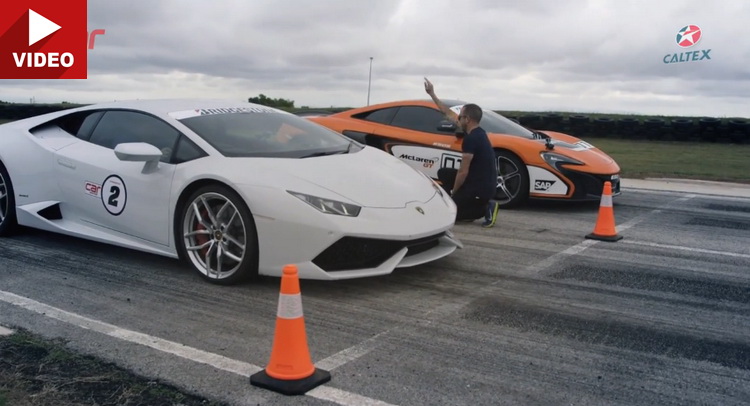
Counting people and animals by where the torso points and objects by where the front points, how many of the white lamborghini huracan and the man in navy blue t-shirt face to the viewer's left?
1

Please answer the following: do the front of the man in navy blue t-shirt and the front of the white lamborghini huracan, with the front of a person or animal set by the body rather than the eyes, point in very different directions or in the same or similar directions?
very different directions

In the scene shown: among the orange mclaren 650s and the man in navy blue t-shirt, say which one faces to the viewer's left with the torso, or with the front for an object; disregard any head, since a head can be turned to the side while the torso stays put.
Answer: the man in navy blue t-shirt

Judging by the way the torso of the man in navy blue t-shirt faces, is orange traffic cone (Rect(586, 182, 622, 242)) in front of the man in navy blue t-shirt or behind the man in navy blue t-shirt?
behind

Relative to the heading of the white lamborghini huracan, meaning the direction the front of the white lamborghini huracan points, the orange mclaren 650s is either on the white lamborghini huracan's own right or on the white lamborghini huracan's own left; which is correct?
on the white lamborghini huracan's own left

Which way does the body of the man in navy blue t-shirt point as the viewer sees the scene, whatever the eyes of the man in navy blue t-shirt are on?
to the viewer's left

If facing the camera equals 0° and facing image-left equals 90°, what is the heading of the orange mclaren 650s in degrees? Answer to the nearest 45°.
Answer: approximately 315°

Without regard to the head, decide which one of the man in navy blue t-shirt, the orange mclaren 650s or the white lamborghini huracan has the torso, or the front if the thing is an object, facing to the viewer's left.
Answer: the man in navy blue t-shirt

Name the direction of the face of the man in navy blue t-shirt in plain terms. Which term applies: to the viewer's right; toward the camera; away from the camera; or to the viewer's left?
to the viewer's left

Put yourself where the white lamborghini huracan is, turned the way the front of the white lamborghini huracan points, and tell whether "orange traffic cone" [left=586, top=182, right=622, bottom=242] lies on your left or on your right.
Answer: on your left

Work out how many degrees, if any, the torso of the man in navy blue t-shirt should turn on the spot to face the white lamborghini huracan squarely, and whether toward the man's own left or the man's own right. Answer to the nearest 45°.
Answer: approximately 45° to the man's own left
